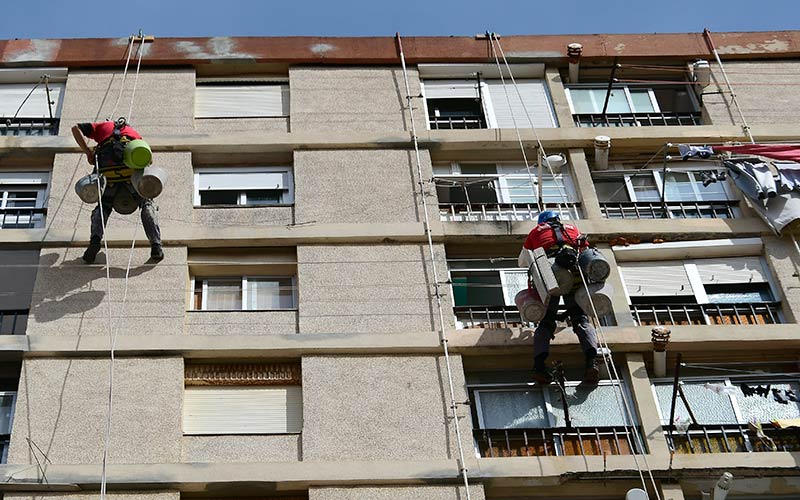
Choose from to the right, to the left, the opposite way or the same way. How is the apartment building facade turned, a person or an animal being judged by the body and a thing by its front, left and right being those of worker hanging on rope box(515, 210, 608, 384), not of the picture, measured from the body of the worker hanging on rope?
the opposite way

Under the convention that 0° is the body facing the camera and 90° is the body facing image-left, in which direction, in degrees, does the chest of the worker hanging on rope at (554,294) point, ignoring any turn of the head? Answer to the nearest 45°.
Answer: approximately 180°

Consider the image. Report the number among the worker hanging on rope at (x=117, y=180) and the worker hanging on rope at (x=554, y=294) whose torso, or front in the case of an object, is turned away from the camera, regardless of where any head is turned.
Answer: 2

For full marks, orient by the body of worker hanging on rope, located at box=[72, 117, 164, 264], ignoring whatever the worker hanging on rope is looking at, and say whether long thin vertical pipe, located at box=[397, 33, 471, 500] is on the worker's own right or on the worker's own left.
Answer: on the worker's own right

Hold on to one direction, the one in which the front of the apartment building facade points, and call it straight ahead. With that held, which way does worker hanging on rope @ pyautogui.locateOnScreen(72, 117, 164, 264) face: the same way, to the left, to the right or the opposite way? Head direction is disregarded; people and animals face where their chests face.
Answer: the opposite way

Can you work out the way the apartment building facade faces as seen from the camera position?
facing the viewer

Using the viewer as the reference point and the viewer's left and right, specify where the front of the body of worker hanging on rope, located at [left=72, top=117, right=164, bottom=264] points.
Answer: facing away from the viewer

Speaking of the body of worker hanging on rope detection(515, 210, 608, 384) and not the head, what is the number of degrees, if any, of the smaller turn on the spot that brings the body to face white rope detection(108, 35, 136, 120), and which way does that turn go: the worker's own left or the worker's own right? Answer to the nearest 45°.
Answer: approximately 90° to the worker's own left

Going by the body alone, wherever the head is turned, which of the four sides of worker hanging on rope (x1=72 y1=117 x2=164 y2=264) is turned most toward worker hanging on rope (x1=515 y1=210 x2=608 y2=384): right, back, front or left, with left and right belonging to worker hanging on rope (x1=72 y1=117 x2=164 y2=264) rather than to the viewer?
right

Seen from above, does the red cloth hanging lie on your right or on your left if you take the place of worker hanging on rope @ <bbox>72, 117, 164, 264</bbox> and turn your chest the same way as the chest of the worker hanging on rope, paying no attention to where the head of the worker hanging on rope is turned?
on your right

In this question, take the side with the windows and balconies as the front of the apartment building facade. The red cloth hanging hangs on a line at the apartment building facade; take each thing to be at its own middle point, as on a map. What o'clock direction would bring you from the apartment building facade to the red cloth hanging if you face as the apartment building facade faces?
The red cloth hanging is roughly at 9 o'clock from the apartment building facade.

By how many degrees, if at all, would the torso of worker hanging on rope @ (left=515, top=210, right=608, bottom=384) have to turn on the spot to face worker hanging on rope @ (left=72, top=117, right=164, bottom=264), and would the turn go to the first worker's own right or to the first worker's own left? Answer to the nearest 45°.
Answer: approximately 90° to the first worker's own left

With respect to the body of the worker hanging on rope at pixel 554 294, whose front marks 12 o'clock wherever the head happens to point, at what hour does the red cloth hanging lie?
The red cloth hanging is roughly at 2 o'clock from the worker hanging on rope.
